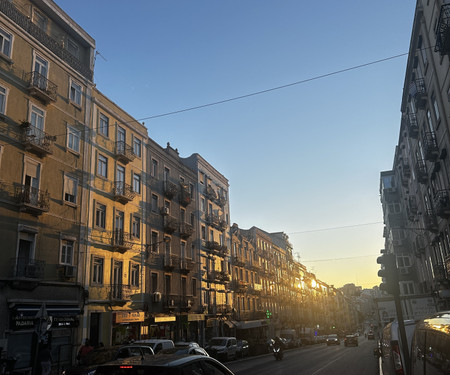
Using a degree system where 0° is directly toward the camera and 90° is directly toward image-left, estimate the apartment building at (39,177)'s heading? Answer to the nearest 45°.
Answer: approximately 315°

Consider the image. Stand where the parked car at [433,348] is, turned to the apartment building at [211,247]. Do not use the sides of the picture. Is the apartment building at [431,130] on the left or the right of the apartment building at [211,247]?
right

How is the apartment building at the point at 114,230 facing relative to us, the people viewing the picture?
facing the viewer and to the right of the viewer

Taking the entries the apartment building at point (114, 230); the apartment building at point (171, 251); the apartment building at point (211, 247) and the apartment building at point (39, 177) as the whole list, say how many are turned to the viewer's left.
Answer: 0

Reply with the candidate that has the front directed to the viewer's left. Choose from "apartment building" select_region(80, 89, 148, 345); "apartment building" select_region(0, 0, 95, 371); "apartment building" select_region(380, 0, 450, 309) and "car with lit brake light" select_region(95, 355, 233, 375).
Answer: "apartment building" select_region(380, 0, 450, 309)

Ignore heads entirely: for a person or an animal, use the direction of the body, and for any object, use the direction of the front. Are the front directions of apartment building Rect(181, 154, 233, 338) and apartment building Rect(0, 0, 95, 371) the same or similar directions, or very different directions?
same or similar directions

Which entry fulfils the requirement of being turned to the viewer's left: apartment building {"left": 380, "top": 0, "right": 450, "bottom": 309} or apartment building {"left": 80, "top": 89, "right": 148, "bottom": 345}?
apartment building {"left": 380, "top": 0, "right": 450, "bottom": 309}

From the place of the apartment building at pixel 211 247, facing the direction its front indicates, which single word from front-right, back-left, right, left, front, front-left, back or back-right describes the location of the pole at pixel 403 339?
front-right

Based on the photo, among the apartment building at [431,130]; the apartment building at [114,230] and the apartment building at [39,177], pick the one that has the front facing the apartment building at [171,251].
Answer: the apartment building at [431,130]

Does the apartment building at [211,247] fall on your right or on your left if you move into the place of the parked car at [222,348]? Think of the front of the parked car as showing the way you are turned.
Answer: on your right

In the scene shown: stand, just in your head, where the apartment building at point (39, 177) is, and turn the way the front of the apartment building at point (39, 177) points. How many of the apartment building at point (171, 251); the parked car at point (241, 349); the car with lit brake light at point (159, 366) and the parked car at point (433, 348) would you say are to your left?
2

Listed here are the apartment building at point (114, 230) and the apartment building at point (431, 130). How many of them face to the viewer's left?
1

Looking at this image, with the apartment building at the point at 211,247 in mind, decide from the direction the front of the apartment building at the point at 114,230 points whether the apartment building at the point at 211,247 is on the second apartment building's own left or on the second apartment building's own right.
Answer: on the second apartment building's own left

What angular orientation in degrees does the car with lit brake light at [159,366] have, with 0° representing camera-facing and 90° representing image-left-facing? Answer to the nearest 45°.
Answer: approximately 225°

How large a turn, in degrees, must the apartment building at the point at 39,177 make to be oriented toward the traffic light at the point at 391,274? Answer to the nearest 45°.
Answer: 0° — it already faces it

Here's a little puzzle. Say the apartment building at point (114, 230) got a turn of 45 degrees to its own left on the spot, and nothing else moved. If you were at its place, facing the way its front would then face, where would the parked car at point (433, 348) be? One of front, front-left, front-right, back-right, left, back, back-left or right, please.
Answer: right

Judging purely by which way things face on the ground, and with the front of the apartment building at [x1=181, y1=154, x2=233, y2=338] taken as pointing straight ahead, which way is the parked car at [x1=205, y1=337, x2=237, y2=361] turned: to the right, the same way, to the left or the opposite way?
to the right
